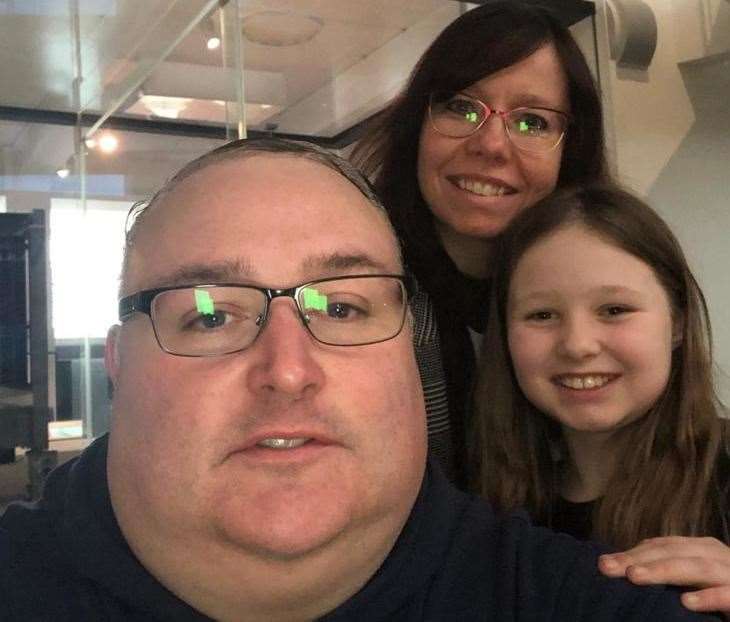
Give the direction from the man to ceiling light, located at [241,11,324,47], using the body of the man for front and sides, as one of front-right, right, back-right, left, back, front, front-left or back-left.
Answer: back

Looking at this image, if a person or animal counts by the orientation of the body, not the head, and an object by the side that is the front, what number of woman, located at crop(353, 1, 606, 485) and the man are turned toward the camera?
2

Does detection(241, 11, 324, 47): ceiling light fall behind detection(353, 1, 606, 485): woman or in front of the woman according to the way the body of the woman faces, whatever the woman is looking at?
behind

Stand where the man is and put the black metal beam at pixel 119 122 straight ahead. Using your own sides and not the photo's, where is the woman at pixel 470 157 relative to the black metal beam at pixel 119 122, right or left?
right

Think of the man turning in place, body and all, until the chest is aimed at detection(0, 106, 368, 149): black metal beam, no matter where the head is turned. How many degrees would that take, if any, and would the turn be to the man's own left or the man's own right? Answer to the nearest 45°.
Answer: approximately 180°

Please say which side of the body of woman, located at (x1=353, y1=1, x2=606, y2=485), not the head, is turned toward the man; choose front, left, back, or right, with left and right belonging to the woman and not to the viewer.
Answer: front

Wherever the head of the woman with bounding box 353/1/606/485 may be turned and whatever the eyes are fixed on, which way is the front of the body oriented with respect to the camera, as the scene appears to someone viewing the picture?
toward the camera

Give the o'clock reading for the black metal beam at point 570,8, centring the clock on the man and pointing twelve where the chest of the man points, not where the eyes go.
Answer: The black metal beam is roughly at 7 o'clock from the man.

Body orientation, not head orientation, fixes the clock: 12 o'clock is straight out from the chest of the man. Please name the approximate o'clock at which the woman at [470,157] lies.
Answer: The woman is roughly at 7 o'clock from the man.

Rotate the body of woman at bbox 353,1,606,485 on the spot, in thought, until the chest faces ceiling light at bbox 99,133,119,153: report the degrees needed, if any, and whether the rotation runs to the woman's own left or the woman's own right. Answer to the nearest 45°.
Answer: approximately 135° to the woman's own right
